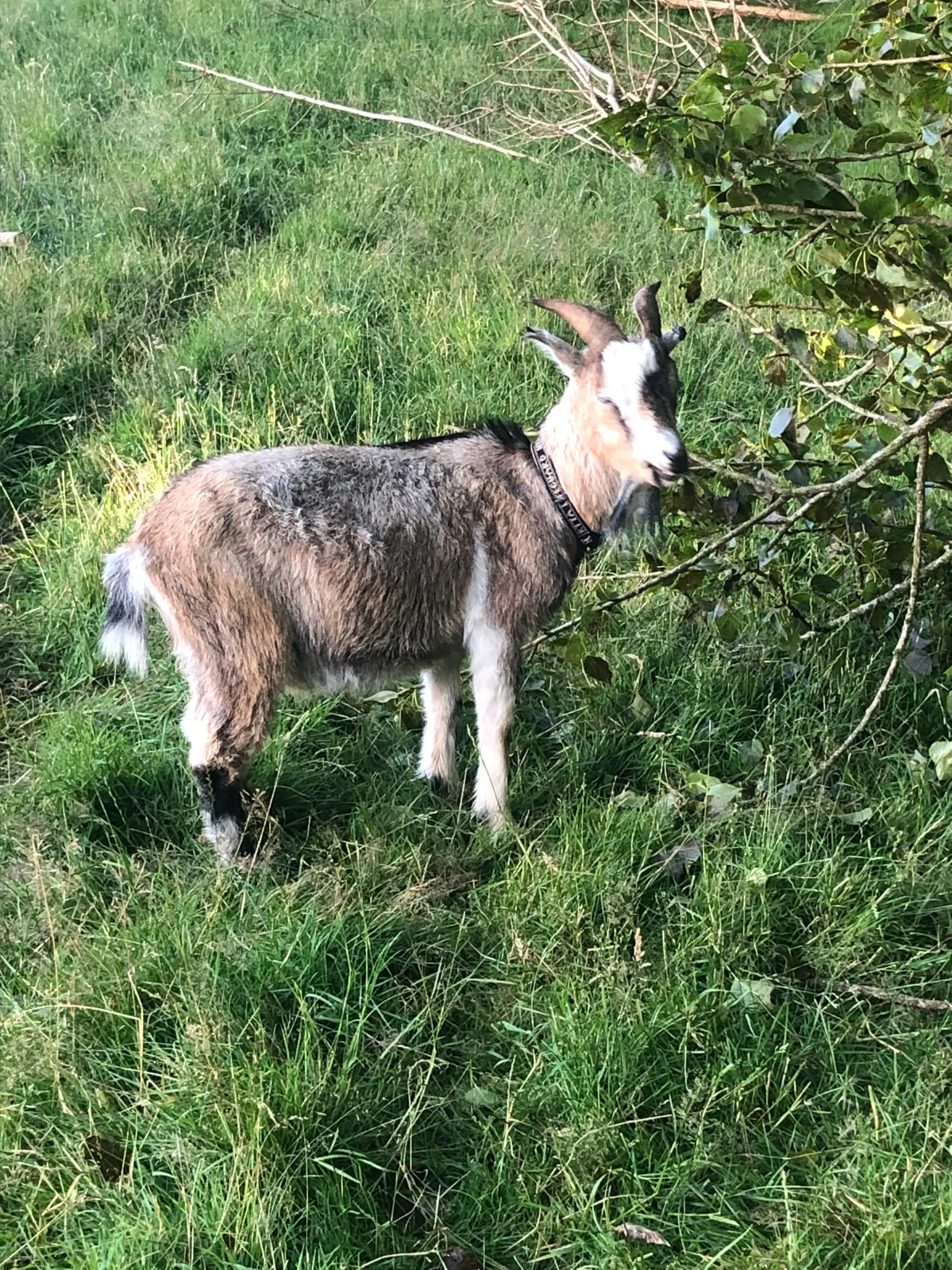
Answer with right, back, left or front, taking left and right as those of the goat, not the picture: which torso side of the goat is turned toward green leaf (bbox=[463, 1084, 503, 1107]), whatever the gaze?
right

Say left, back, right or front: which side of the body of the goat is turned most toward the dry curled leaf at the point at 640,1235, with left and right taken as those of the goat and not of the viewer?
right

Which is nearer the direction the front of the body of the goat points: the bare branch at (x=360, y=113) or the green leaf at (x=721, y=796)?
the green leaf

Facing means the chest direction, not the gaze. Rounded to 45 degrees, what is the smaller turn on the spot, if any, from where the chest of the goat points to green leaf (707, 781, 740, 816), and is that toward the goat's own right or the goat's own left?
approximately 45° to the goat's own right

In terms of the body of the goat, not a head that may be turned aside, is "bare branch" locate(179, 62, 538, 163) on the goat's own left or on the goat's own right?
on the goat's own left

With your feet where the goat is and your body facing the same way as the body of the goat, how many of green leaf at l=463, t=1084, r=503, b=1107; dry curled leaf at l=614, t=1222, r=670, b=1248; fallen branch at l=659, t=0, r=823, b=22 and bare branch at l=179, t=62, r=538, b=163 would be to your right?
2

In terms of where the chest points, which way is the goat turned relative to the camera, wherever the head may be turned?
to the viewer's right
